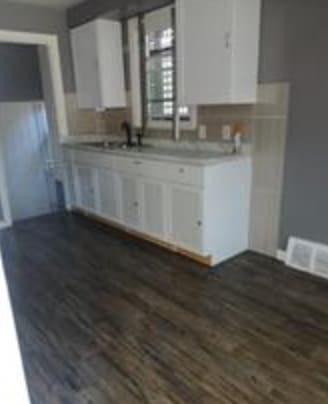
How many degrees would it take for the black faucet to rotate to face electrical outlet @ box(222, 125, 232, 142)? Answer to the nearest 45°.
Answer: approximately 90° to its left

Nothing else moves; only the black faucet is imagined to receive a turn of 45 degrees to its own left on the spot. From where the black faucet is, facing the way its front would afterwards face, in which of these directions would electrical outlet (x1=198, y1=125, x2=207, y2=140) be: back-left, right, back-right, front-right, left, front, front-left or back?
front-left

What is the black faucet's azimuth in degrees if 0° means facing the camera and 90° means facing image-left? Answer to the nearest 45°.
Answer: approximately 45°

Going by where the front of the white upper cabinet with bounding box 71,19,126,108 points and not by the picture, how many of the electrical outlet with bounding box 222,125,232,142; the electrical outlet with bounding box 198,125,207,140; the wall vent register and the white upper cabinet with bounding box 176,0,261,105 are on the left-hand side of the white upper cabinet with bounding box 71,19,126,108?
4

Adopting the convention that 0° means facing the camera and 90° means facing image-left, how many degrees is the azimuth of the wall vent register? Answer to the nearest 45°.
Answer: approximately 45°

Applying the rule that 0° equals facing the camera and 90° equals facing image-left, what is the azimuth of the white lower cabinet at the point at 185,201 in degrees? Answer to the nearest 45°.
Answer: approximately 45°
